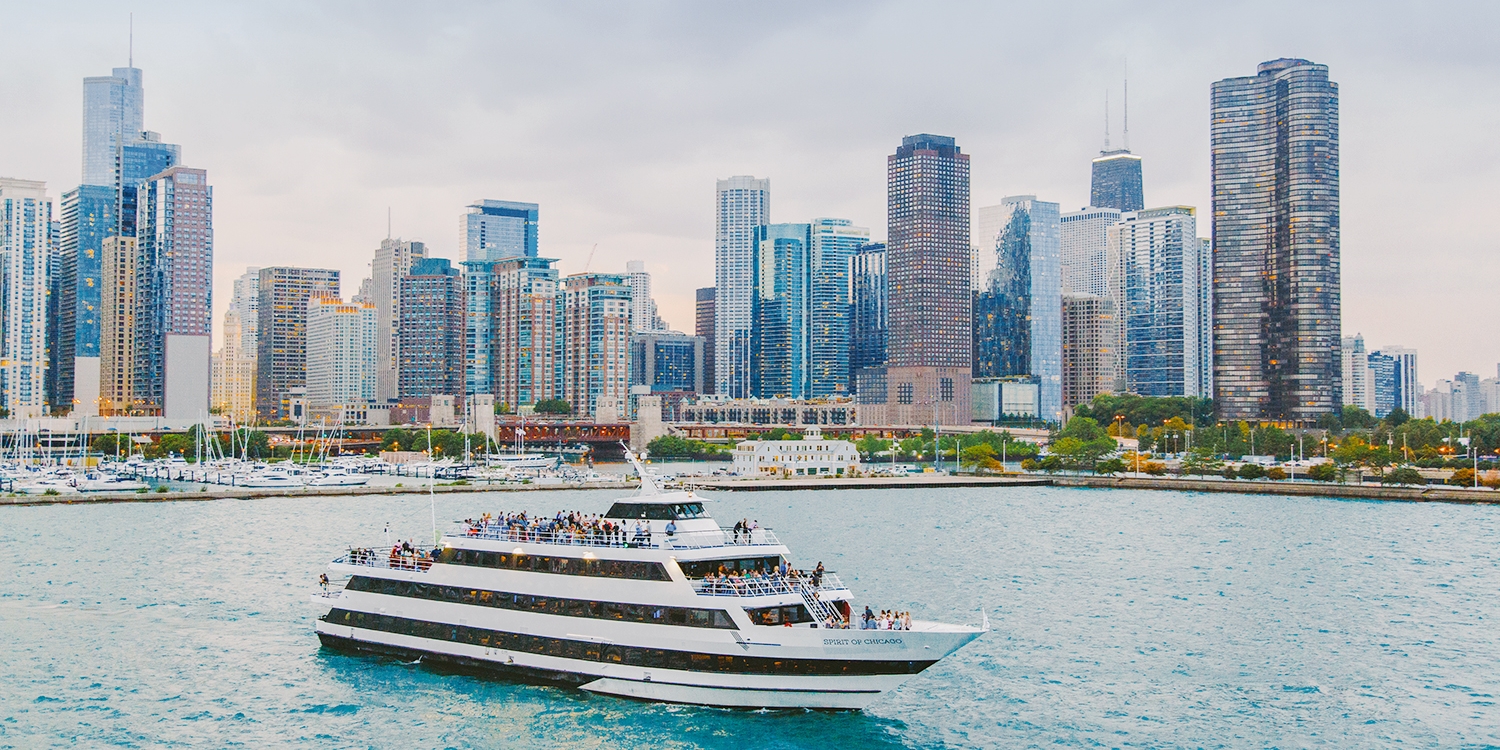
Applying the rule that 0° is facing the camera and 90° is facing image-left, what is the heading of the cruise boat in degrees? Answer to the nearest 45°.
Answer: approximately 315°
